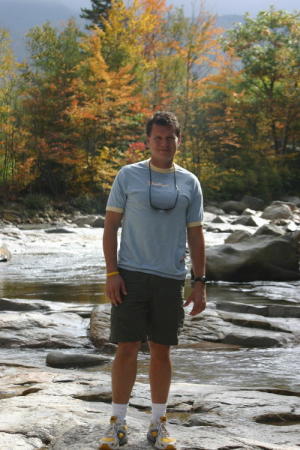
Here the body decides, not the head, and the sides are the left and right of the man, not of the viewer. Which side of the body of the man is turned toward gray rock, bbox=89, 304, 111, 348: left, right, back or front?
back

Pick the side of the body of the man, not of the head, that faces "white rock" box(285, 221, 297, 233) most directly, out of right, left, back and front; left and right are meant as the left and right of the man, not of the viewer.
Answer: back

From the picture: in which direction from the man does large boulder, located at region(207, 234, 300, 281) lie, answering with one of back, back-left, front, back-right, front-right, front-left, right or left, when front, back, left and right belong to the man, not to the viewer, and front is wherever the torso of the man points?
back

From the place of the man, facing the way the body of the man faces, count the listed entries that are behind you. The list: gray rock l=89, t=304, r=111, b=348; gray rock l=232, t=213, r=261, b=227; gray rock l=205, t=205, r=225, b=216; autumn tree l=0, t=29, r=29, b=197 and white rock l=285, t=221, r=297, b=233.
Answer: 5

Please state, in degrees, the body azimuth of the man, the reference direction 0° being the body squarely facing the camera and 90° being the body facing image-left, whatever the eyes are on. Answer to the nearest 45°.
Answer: approximately 0°

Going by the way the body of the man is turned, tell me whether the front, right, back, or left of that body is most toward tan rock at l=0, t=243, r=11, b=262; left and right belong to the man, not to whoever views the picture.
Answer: back

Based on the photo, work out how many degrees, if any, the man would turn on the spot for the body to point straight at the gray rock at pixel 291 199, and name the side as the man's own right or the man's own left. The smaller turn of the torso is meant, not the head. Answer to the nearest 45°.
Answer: approximately 180°

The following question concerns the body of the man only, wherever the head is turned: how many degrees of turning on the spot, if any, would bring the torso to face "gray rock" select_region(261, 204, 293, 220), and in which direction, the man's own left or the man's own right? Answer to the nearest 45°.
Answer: approximately 180°

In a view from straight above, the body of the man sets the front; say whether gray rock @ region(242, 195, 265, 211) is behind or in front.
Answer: behind

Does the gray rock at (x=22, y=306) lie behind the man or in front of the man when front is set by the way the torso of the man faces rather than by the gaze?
behind

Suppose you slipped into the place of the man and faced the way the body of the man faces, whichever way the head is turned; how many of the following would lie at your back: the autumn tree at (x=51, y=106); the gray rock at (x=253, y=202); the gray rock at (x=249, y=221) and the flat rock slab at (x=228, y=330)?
4

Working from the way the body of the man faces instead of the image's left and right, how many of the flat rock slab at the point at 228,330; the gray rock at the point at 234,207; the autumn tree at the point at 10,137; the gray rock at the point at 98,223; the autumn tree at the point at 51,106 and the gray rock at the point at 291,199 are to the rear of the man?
6

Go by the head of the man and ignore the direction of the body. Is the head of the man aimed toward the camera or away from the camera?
toward the camera
